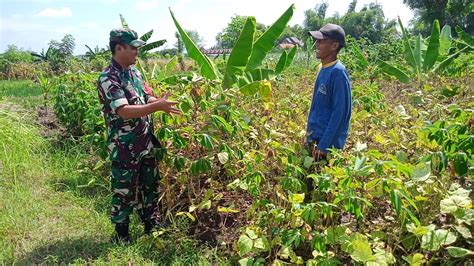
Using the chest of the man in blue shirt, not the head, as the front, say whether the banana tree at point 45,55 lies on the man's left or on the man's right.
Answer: on the man's right

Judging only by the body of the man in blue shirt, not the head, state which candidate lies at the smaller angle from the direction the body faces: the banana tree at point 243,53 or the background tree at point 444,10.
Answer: the banana tree

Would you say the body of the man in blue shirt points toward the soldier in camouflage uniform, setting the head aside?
yes

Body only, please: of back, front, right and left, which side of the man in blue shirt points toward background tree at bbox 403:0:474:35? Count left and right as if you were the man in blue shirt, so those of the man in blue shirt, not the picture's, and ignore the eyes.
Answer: right

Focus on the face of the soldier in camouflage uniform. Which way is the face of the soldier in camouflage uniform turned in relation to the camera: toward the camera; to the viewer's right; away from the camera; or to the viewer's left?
to the viewer's right

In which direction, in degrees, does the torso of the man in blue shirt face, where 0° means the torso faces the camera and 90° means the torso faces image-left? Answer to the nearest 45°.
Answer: approximately 90°

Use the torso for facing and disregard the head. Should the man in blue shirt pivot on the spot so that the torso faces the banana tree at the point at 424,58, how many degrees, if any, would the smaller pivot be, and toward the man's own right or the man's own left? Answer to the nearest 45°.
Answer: approximately 90° to the man's own right

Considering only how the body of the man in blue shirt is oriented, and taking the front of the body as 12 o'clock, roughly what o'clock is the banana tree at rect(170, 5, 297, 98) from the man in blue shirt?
The banana tree is roughly at 2 o'clock from the man in blue shirt.

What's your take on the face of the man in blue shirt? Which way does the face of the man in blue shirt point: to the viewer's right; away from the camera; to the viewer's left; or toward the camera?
to the viewer's left

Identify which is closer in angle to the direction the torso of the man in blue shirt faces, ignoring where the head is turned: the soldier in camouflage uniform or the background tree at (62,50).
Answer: the soldier in camouflage uniform

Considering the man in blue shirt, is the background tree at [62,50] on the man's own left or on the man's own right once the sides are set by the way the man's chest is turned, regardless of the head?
on the man's own right
